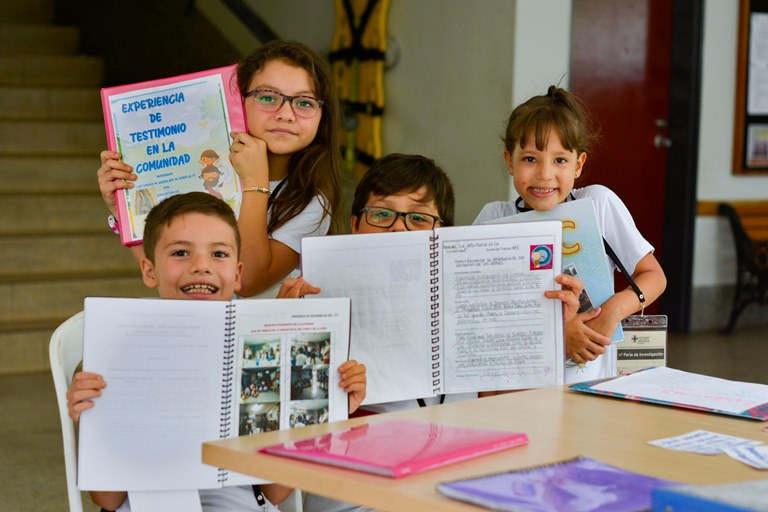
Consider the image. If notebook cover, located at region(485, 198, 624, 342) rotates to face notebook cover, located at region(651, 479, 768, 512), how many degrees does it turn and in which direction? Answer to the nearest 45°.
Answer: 0° — it already faces it

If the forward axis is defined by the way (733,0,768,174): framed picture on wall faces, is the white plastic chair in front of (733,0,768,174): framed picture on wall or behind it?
in front

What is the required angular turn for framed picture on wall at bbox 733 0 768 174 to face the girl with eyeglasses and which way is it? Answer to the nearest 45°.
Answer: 0° — it already faces them

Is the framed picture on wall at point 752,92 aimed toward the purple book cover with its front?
yes

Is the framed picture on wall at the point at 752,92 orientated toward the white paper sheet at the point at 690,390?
yes

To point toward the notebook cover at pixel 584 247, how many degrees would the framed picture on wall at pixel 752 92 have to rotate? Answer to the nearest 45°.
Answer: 0° — it already faces it

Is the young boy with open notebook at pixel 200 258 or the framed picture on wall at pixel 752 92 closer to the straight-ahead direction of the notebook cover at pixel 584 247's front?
the young boy with open notebook

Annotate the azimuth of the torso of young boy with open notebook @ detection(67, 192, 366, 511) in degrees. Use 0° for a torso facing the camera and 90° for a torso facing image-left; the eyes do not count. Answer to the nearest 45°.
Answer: approximately 0°

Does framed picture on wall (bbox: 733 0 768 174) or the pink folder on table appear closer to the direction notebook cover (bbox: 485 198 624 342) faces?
the pink folder on table
